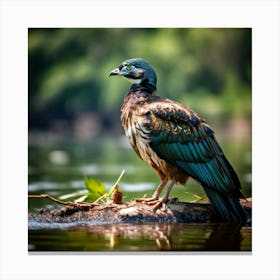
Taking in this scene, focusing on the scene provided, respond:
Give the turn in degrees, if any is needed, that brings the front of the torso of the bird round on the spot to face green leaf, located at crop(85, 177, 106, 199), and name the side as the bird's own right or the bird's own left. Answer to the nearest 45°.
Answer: approximately 45° to the bird's own right

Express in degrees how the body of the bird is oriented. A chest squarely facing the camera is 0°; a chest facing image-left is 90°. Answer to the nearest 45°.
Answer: approximately 90°
